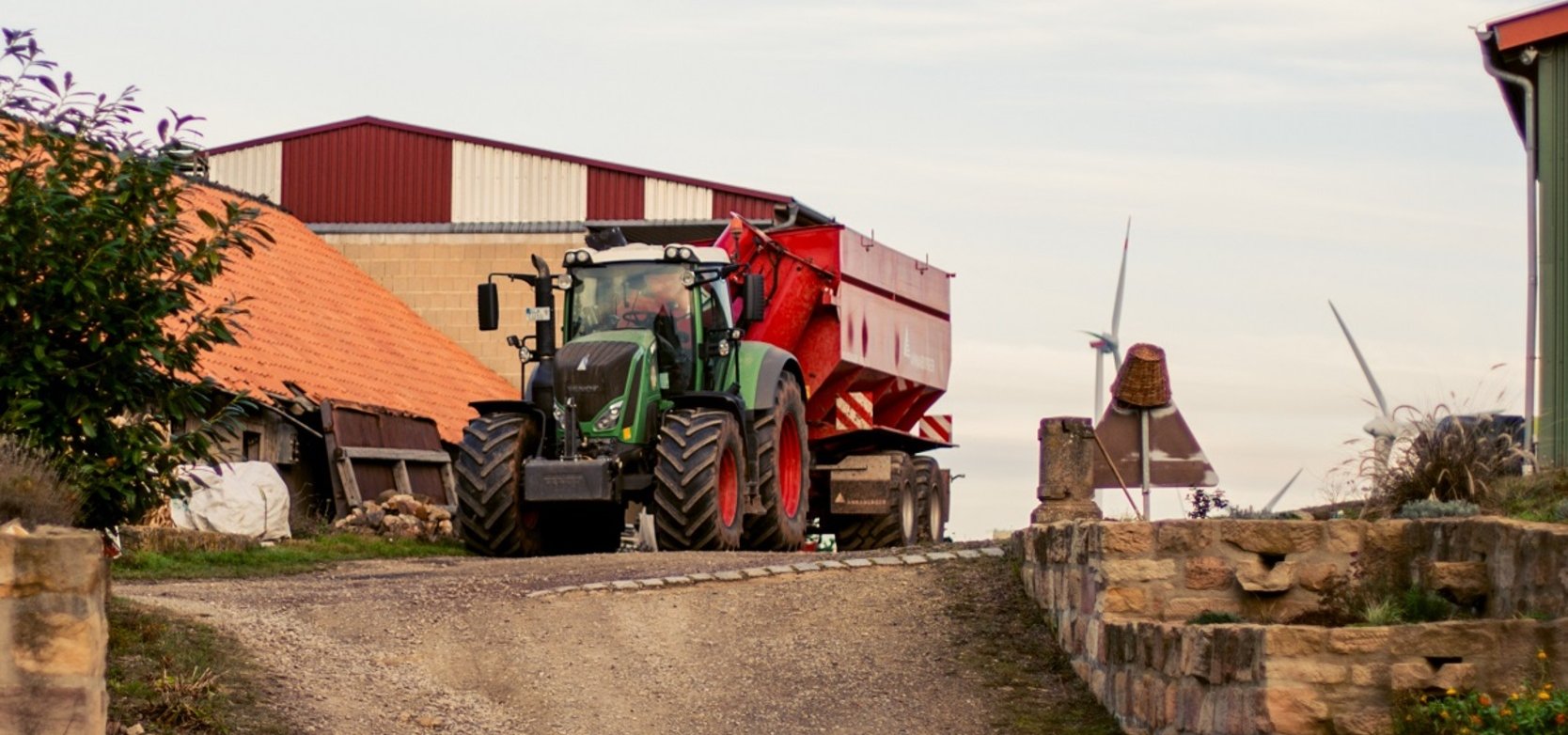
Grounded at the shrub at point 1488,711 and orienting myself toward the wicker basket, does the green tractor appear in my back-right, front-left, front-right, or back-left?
front-left

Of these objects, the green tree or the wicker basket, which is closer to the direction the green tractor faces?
the green tree

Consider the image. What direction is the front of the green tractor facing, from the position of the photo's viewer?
facing the viewer and to the left of the viewer

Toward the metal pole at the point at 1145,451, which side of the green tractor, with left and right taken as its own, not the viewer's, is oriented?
left

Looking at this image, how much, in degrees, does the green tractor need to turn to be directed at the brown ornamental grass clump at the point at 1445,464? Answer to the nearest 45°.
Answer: approximately 90° to its left

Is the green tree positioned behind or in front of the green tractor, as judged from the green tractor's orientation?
in front

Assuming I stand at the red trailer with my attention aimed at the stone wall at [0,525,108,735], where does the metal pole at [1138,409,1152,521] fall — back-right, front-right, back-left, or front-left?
front-left

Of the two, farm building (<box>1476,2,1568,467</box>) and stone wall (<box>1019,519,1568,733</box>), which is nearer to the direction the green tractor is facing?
the stone wall

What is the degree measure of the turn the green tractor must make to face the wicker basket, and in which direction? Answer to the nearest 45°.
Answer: approximately 90° to its left

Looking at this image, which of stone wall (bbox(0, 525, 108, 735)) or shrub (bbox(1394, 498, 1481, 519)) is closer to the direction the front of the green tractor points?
the stone wall

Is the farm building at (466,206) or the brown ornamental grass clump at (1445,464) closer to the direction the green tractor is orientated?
the brown ornamental grass clump
